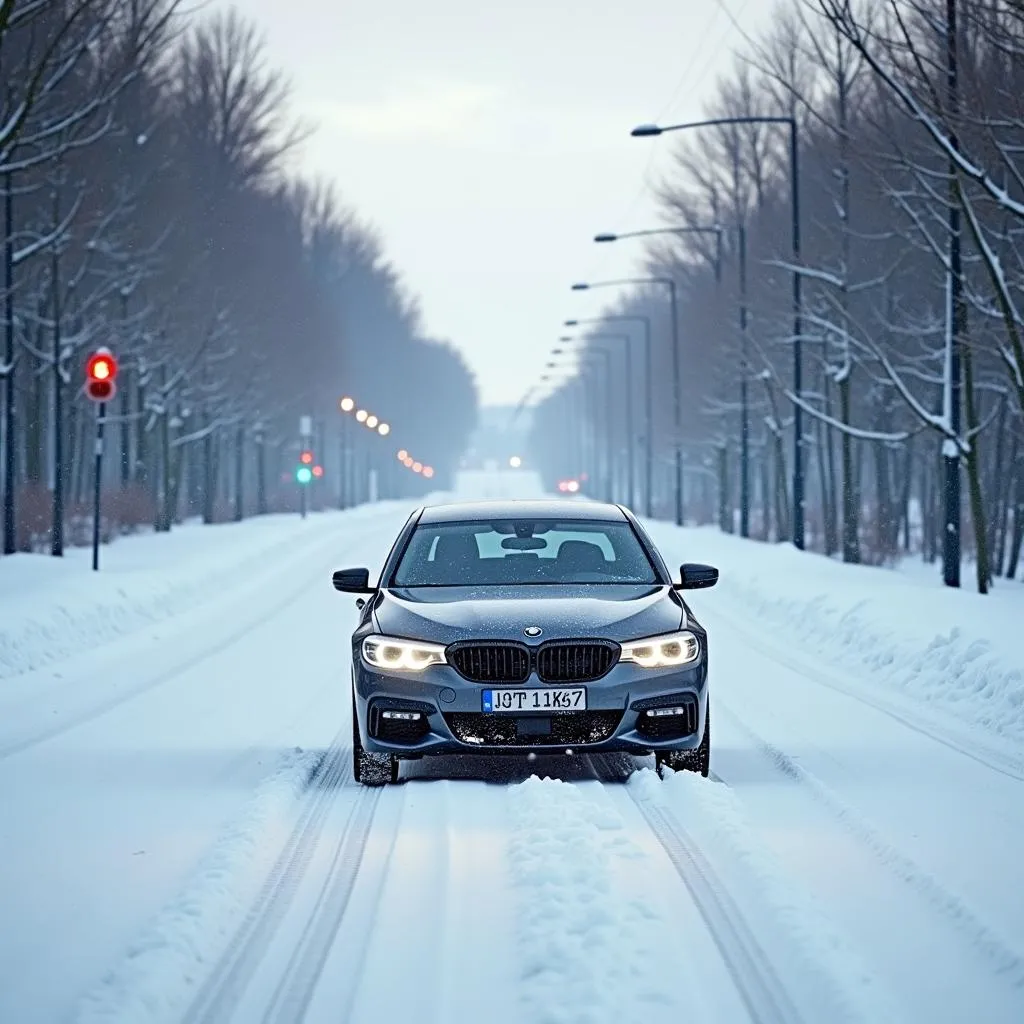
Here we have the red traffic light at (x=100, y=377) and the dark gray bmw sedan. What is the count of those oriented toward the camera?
2

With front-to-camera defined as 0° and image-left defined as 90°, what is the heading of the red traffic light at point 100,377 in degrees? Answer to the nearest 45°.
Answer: approximately 0°

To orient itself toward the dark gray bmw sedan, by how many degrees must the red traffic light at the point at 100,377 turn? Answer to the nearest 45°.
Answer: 0° — it already faces it

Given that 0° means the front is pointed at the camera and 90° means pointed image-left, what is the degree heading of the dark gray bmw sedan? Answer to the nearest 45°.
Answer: approximately 0°

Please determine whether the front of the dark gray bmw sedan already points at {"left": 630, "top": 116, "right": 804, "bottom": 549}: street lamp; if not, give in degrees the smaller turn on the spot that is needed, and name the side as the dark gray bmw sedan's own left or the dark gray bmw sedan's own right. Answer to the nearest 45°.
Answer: approximately 180°

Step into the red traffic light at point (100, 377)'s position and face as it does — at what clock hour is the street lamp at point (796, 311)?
The street lamp is roughly at 8 o'clock from the red traffic light.

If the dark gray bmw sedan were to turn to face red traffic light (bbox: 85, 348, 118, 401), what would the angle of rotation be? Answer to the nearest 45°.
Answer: approximately 180°
